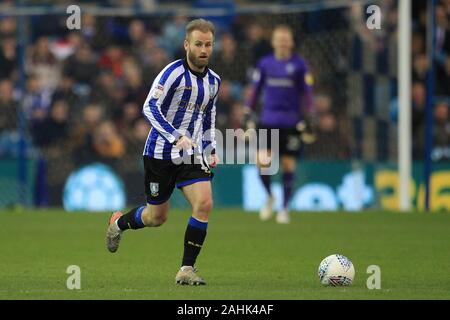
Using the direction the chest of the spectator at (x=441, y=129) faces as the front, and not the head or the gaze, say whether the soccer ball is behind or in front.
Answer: in front

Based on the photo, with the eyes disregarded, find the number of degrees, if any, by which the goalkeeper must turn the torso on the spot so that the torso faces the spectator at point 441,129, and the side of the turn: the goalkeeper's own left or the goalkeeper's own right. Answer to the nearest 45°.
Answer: approximately 135° to the goalkeeper's own left

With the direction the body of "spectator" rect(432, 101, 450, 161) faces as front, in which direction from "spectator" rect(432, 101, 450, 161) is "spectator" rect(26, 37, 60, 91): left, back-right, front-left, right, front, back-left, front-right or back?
right

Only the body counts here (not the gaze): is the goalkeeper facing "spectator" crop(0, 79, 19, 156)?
no

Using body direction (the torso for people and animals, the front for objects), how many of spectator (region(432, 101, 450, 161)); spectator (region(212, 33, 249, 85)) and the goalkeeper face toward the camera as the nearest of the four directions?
3

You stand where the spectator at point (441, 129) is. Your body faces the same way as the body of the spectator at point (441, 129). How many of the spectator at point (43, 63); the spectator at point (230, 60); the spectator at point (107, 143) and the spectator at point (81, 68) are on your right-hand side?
4

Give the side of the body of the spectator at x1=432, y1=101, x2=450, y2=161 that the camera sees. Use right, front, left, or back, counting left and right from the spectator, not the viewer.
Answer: front

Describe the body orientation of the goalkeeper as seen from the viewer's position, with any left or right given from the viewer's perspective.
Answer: facing the viewer

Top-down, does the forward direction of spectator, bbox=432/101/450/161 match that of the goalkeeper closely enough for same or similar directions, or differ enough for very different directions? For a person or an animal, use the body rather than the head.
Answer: same or similar directions

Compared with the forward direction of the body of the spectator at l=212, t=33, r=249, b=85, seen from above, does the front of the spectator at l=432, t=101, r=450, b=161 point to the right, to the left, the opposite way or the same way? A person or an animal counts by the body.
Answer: the same way

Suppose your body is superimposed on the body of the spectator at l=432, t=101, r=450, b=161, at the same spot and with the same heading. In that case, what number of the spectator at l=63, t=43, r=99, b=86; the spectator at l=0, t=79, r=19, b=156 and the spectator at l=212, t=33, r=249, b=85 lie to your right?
3

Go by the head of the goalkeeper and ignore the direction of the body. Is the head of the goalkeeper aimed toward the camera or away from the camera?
toward the camera

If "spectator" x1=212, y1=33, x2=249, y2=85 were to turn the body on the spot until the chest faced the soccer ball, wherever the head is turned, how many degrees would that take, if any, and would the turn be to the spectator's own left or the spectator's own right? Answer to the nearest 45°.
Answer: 0° — they already face it

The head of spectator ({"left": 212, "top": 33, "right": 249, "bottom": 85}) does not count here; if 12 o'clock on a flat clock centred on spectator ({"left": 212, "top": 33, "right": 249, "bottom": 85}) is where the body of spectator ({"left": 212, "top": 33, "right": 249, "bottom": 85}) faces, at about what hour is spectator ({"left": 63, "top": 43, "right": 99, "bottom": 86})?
spectator ({"left": 63, "top": 43, "right": 99, "bottom": 86}) is roughly at 3 o'clock from spectator ({"left": 212, "top": 33, "right": 249, "bottom": 85}).

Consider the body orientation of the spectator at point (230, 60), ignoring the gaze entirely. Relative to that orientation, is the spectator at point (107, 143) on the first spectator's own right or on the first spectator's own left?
on the first spectator's own right

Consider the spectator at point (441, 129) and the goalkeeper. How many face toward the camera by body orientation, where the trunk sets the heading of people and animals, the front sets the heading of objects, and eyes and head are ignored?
2
